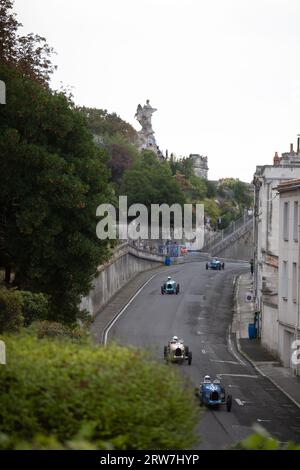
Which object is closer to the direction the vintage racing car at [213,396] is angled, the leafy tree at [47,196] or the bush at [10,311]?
the bush

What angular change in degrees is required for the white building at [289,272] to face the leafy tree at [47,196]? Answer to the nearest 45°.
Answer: approximately 45° to its left

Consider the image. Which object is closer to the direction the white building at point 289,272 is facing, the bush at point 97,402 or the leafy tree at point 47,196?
the leafy tree

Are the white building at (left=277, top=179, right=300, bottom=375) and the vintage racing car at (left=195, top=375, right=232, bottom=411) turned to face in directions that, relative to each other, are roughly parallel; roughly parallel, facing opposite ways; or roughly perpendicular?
roughly perpendicular

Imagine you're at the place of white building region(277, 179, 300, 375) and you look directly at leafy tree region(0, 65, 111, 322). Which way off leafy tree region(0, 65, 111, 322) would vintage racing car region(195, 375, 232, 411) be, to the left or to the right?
left

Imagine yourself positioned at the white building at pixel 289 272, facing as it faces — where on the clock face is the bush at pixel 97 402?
The bush is roughly at 9 o'clock from the white building.

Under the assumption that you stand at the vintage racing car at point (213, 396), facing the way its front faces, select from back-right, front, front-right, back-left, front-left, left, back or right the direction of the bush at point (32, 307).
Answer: right

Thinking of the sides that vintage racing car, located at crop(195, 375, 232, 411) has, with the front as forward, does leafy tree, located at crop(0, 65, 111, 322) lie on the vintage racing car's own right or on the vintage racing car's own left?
on the vintage racing car's own right

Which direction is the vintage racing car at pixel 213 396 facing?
toward the camera

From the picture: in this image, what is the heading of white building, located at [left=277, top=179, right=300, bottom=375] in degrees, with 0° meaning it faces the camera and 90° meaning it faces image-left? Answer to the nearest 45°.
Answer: approximately 90°

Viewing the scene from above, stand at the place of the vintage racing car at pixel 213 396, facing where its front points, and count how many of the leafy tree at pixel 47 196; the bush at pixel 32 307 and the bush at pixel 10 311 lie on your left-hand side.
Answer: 0

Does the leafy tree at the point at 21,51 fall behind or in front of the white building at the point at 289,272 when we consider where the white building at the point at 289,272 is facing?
in front
